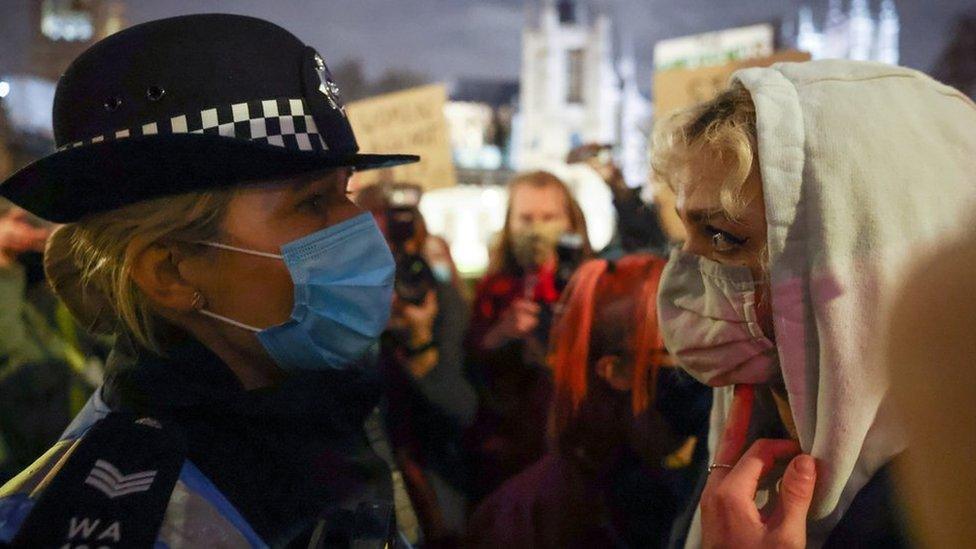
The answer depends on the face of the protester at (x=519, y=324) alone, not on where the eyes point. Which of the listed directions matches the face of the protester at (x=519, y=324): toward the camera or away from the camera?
toward the camera

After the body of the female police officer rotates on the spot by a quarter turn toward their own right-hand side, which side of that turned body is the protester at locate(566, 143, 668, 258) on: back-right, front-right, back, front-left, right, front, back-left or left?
back-left

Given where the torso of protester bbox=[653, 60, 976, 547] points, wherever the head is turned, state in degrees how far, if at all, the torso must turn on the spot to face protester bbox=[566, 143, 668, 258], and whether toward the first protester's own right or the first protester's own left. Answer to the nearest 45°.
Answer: approximately 90° to the first protester's own right

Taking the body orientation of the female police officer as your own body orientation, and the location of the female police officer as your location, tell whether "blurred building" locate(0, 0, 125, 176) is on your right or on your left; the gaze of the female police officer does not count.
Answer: on your left

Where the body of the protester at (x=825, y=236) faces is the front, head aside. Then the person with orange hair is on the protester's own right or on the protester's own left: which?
on the protester's own right

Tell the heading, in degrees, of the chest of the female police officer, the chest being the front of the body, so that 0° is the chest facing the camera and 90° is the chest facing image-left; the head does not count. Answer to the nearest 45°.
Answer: approximately 270°

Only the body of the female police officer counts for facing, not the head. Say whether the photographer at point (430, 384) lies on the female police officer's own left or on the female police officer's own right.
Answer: on the female police officer's own left

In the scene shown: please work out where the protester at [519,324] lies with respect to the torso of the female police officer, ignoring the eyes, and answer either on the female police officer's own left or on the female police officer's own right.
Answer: on the female police officer's own left

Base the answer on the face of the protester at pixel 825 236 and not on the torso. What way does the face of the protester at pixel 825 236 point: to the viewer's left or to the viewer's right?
to the viewer's left

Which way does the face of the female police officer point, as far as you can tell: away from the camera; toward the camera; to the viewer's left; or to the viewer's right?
to the viewer's right

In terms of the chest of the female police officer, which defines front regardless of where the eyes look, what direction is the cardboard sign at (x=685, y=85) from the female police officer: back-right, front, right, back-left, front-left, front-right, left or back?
front-left

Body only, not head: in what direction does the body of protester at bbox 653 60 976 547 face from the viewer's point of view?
to the viewer's left

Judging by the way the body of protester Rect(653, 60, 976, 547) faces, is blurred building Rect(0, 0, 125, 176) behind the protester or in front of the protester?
in front

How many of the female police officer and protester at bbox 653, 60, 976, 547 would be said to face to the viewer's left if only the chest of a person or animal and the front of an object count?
1
